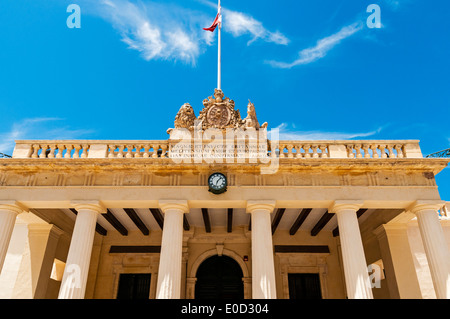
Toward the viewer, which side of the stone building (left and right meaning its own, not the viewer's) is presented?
front
